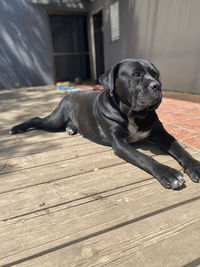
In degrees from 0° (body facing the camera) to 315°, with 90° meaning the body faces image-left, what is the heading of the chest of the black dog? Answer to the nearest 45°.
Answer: approximately 315°
